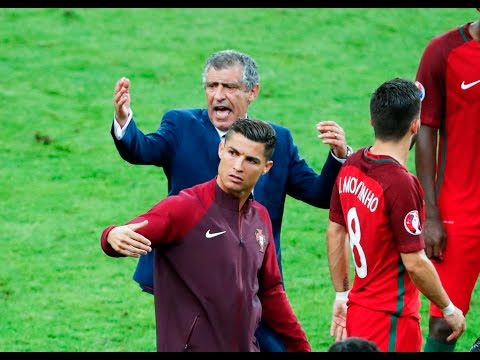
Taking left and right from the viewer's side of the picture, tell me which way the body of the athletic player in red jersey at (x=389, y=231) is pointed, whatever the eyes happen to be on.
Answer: facing away from the viewer and to the right of the viewer

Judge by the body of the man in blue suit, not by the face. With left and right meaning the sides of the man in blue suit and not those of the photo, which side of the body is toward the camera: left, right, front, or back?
front

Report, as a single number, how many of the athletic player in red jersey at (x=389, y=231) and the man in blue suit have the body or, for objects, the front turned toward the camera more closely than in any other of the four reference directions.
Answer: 1

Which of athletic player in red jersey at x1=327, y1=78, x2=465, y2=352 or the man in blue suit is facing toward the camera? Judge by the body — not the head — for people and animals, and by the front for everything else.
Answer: the man in blue suit

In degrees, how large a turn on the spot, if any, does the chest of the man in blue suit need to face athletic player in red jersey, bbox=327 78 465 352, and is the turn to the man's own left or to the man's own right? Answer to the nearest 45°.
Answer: approximately 45° to the man's own left
